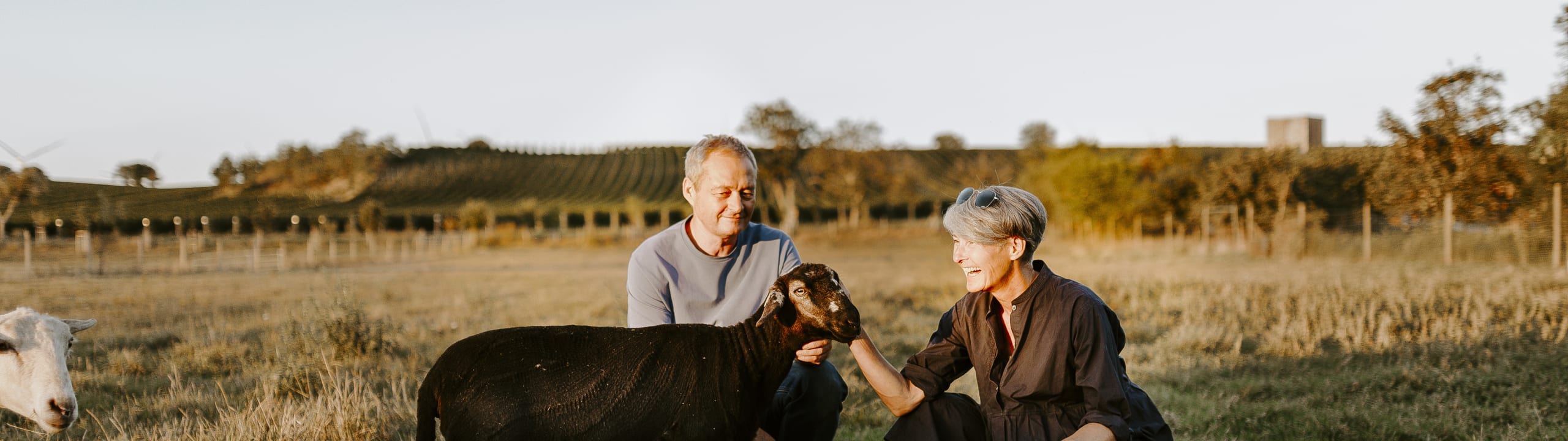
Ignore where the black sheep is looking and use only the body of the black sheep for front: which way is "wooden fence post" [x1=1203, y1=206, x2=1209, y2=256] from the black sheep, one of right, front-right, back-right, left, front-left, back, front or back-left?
front-left

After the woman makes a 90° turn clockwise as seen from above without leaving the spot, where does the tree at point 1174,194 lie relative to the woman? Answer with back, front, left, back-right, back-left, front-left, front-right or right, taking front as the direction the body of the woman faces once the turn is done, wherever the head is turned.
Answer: front-right

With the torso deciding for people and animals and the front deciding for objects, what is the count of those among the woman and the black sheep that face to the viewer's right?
1

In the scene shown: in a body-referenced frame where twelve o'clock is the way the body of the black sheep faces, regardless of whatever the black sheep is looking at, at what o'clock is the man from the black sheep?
The man is roughly at 10 o'clock from the black sheep.

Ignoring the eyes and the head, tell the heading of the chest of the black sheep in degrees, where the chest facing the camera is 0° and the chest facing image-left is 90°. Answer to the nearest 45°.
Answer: approximately 270°

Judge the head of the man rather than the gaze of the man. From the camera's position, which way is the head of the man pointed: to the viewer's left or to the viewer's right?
to the viewer's right

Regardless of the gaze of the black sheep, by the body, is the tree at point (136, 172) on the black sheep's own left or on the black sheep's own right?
on the black sheep's own left

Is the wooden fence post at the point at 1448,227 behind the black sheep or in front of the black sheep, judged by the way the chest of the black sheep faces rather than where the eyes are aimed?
in front

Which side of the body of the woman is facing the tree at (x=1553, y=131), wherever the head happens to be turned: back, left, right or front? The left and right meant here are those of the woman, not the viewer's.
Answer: back

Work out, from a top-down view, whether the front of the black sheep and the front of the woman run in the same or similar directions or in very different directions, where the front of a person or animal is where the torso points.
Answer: very different directions
